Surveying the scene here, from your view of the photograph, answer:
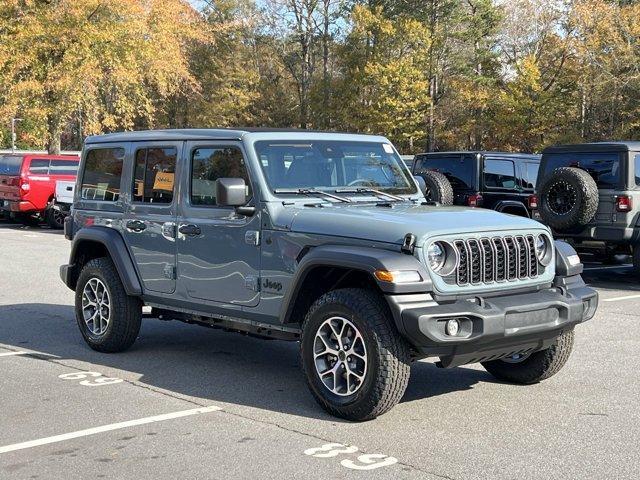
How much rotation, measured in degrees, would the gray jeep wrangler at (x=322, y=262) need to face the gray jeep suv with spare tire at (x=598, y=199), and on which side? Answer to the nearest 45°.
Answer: approximately 90° to its left

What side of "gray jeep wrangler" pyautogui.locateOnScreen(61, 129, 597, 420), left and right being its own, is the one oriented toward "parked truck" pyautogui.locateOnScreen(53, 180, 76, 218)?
back

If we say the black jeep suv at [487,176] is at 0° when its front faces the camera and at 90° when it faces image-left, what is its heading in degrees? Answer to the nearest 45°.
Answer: approximately 225°

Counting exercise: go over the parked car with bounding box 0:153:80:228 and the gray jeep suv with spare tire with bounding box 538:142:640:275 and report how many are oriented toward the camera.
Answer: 0

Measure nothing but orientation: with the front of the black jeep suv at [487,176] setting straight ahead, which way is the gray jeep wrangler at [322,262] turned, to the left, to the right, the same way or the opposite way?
to the right

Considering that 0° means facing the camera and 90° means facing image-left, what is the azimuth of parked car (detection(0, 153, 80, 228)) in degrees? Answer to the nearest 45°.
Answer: approximately 225°

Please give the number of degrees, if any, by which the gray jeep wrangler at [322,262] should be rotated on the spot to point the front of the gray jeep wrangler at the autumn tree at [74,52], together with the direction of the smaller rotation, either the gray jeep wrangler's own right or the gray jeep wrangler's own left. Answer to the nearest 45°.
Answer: approximately 135° to the gray jeep wrangler's own left

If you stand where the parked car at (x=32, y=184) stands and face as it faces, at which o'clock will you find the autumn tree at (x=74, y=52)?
The autumn tree is roughly at 11 o'clock from the parked car.

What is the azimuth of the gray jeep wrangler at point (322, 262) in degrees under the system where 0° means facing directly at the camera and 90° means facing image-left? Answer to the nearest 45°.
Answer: approximately 315°

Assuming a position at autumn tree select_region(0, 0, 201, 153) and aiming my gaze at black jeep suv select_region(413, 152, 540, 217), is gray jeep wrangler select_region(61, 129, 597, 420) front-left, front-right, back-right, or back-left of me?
front-right

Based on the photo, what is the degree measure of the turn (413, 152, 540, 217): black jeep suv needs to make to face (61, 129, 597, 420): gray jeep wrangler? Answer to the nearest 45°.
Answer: approximately 135° to its right

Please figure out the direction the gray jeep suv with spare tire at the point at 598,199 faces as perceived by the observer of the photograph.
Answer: facing away from the viewer and to the right of the viewer
